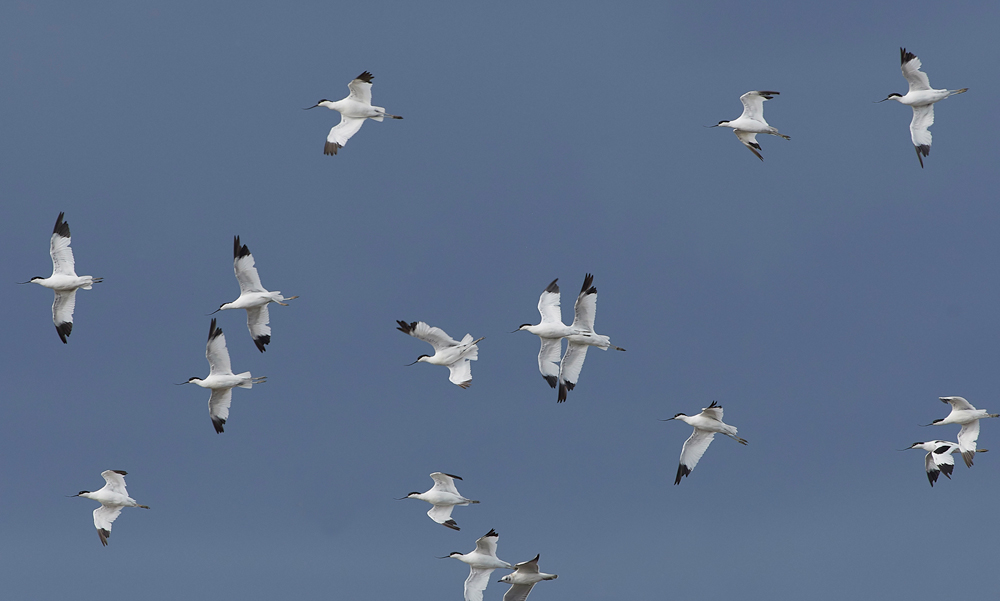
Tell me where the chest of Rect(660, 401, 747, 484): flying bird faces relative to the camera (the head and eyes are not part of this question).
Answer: to the viewer's left

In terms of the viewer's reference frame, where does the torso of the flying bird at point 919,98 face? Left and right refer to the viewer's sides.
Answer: facing to the left of the viewer

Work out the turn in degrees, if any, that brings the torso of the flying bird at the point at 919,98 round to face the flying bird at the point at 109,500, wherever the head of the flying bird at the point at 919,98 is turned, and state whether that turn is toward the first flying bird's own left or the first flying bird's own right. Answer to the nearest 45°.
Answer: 0° — it already faces it

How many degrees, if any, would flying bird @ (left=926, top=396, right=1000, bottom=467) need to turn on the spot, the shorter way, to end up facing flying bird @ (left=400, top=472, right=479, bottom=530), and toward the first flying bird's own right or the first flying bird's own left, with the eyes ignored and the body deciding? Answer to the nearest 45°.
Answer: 0° — it already faces it

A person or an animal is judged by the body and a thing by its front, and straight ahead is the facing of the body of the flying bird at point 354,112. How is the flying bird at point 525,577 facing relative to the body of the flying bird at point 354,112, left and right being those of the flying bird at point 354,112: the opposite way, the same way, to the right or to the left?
the same way

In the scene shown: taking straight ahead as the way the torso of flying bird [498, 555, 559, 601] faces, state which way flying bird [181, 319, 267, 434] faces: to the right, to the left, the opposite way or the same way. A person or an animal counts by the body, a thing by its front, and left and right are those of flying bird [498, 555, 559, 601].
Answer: the same way

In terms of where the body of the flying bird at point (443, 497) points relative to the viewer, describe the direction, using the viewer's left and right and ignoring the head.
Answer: facing to the left of the viewer

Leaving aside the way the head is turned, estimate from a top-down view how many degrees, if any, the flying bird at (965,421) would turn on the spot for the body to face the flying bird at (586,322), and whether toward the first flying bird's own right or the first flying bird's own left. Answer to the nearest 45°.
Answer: approximately 45° to the first flying bird's own left

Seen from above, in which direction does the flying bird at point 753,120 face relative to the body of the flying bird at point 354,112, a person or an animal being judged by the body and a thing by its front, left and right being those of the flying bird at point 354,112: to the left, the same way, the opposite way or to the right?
the same way

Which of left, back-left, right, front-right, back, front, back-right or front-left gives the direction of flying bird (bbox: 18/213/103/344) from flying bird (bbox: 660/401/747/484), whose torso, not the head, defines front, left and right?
front

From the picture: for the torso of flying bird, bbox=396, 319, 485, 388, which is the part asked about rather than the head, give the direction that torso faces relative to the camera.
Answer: to the viewer's left

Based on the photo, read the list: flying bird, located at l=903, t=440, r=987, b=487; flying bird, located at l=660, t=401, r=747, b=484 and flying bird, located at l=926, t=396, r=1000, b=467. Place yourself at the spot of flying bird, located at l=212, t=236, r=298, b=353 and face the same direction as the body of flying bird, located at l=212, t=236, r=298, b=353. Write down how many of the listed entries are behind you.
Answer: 3

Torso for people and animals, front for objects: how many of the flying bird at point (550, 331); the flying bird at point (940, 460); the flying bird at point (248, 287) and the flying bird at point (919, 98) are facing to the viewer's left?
4

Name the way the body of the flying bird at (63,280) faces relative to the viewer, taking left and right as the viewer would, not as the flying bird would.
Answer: facing to the left of the viewer

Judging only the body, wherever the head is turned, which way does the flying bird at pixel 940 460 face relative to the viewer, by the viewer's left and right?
facing to the left of the viewer

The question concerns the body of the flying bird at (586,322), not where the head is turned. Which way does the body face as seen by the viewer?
to the viewer's left

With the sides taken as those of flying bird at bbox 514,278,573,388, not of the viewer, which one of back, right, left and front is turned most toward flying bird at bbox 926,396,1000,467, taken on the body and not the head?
back

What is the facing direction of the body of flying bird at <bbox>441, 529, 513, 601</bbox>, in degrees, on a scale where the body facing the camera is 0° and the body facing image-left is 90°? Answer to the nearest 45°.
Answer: approximately 90°

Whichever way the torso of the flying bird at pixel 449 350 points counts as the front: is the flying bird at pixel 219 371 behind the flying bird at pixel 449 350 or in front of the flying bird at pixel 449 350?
in front

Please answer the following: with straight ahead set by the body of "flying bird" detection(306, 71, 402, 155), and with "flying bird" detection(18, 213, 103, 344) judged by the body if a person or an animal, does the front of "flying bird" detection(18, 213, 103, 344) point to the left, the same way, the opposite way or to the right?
the same way

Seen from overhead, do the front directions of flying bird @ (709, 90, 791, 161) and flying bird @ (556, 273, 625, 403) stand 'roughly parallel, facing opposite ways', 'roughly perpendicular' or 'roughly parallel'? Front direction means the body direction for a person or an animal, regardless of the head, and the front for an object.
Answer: roughly parallel
